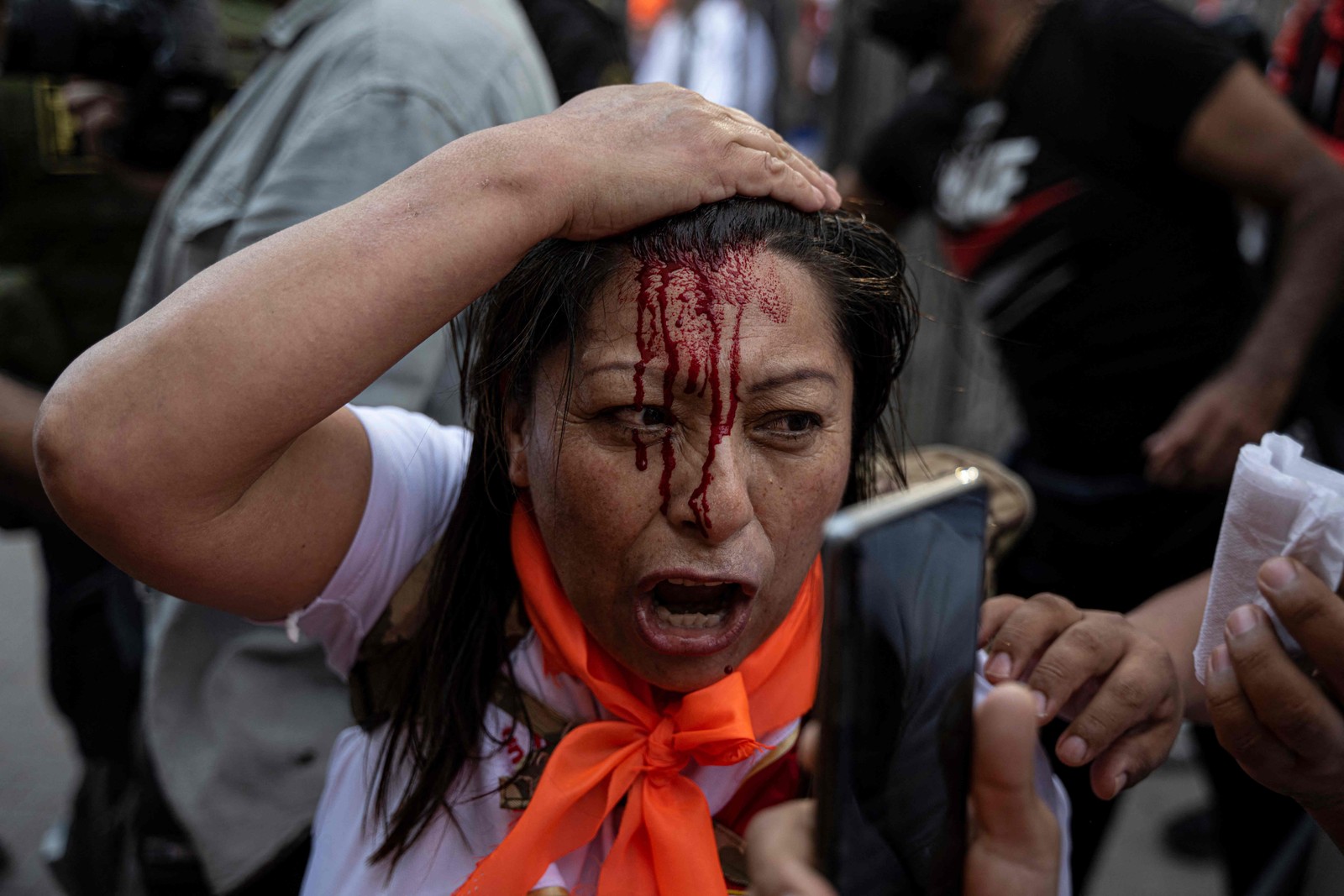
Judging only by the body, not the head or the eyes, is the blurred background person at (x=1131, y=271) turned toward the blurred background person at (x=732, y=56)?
no

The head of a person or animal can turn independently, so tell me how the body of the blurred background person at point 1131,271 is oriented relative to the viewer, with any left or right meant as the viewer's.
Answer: facing the viewer and to the left of the viewer

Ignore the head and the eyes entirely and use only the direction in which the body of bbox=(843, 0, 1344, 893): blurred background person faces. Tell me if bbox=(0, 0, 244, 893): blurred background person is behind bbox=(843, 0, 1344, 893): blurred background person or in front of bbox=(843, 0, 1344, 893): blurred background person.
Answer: in front
